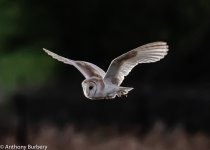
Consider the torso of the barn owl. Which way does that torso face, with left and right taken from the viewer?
facing the viewer and to the left of the viewer
